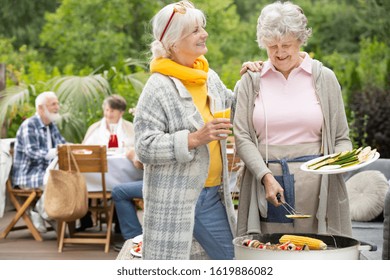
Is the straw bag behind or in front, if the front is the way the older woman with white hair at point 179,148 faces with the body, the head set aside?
behind

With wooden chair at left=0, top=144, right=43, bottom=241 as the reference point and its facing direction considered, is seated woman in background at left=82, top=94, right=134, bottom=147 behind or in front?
in front

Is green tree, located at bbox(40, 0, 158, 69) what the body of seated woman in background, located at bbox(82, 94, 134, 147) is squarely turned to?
no

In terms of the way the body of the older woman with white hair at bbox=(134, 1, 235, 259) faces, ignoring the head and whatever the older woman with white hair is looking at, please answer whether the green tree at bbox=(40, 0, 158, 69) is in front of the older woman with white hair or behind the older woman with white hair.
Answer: behind

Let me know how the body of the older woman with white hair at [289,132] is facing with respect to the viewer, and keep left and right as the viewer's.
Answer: facing the viewer

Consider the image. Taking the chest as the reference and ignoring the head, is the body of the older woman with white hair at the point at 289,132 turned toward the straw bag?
no

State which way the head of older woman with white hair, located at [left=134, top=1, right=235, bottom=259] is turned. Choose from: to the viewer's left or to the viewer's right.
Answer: to the viewer's right

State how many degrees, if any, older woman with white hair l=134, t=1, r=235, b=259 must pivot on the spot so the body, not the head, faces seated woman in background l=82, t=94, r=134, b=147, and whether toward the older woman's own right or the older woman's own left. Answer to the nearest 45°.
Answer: approximately 135° to the older woman's own left

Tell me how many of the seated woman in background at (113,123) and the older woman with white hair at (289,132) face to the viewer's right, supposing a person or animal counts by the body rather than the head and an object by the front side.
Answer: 0

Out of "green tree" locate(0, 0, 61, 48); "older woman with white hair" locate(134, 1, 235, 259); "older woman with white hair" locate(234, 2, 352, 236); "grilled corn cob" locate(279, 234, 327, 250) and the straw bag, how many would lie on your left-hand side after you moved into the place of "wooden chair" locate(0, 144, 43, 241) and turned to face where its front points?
1

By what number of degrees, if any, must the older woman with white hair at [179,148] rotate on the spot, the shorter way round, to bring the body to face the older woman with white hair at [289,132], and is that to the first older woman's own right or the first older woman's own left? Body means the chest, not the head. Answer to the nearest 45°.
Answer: approximately 45° to the first older woman's own left

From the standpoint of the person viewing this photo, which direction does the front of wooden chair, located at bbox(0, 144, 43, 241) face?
facing to the right of the viewer

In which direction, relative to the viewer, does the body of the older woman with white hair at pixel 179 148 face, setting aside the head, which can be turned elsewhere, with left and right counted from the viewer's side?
facing the viewer and to the right of the viewer

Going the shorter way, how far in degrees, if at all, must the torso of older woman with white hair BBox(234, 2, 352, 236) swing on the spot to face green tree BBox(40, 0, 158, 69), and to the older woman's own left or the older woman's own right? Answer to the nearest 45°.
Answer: approximately 180°

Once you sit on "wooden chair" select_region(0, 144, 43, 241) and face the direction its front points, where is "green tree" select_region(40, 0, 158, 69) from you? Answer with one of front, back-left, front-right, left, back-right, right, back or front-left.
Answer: left
